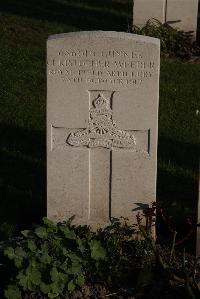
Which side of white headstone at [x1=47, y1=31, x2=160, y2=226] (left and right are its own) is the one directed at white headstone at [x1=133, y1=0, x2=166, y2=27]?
back

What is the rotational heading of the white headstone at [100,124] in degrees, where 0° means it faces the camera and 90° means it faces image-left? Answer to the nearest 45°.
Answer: approximately 0°

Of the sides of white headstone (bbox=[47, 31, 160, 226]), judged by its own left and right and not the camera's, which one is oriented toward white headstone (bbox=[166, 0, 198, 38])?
back

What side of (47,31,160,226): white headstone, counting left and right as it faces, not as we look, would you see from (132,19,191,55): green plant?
back
